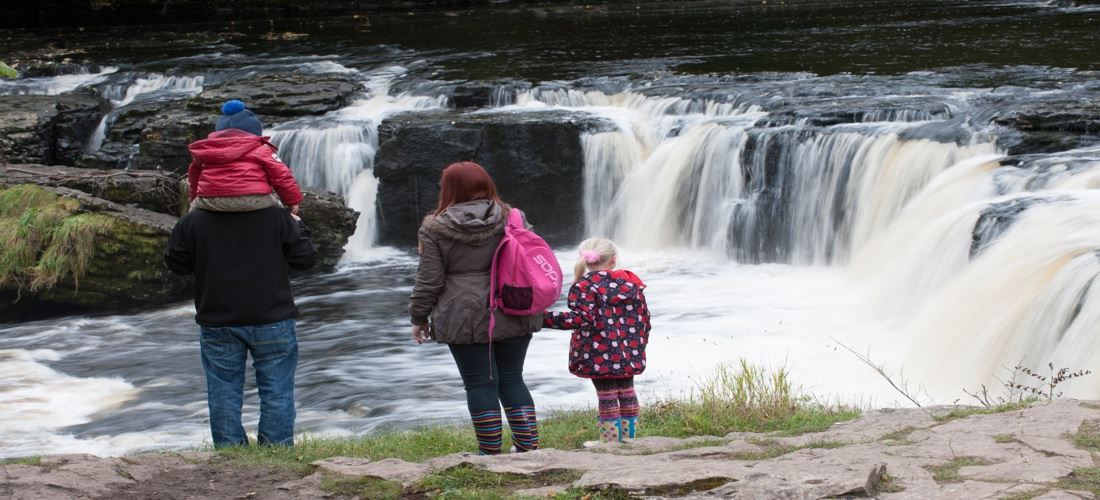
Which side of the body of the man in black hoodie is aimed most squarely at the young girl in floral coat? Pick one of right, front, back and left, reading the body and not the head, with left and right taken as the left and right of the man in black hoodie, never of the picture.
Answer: right

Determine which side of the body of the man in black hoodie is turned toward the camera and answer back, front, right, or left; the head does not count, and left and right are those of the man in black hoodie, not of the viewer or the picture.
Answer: back

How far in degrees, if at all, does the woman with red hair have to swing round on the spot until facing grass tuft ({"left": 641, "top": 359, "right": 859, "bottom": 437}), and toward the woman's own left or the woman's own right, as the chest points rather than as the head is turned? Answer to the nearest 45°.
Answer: approximately 45° to the woman's own right

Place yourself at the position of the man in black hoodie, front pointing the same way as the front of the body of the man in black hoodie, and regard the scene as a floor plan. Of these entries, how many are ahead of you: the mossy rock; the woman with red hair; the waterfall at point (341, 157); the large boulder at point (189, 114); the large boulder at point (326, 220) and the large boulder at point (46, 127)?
5

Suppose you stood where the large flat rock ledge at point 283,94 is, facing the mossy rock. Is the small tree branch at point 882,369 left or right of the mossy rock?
left

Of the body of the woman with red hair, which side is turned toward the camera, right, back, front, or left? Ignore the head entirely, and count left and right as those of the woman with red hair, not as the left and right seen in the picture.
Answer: back

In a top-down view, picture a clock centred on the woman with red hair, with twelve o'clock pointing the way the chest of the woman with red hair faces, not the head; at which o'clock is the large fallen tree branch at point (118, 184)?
The large fallen tree branch is roughly at 11 o'clock from the woman with red hair.

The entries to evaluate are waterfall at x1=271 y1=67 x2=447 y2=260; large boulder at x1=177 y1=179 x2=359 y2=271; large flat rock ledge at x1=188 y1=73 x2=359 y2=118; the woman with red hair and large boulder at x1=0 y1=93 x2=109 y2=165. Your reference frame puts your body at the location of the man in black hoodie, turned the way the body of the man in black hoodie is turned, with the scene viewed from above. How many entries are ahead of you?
4

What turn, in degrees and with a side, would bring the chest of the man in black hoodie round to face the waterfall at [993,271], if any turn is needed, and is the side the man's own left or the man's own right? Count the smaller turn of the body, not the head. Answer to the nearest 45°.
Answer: approximately 90° to the man's own right

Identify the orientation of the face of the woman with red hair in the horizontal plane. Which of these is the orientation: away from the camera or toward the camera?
away from the camera

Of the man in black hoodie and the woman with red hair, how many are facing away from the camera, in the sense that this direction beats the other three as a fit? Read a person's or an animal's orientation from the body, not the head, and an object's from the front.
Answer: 2

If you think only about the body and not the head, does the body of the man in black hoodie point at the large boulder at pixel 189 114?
yes

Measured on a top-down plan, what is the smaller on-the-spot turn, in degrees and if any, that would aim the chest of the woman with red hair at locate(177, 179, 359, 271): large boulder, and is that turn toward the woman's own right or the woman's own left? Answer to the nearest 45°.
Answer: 0° — they already face it
